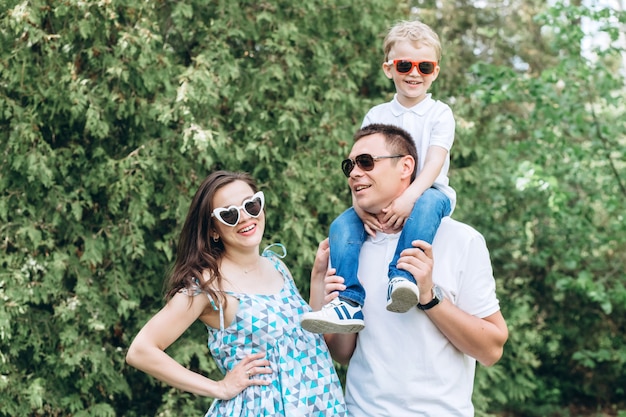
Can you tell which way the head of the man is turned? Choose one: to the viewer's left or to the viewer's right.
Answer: to the viewer's left

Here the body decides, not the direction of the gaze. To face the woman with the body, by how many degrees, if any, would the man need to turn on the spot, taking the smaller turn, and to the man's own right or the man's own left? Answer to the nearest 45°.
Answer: approximately 45° to the man's own right

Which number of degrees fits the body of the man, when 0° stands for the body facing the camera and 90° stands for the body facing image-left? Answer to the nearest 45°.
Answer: approximately 45°
